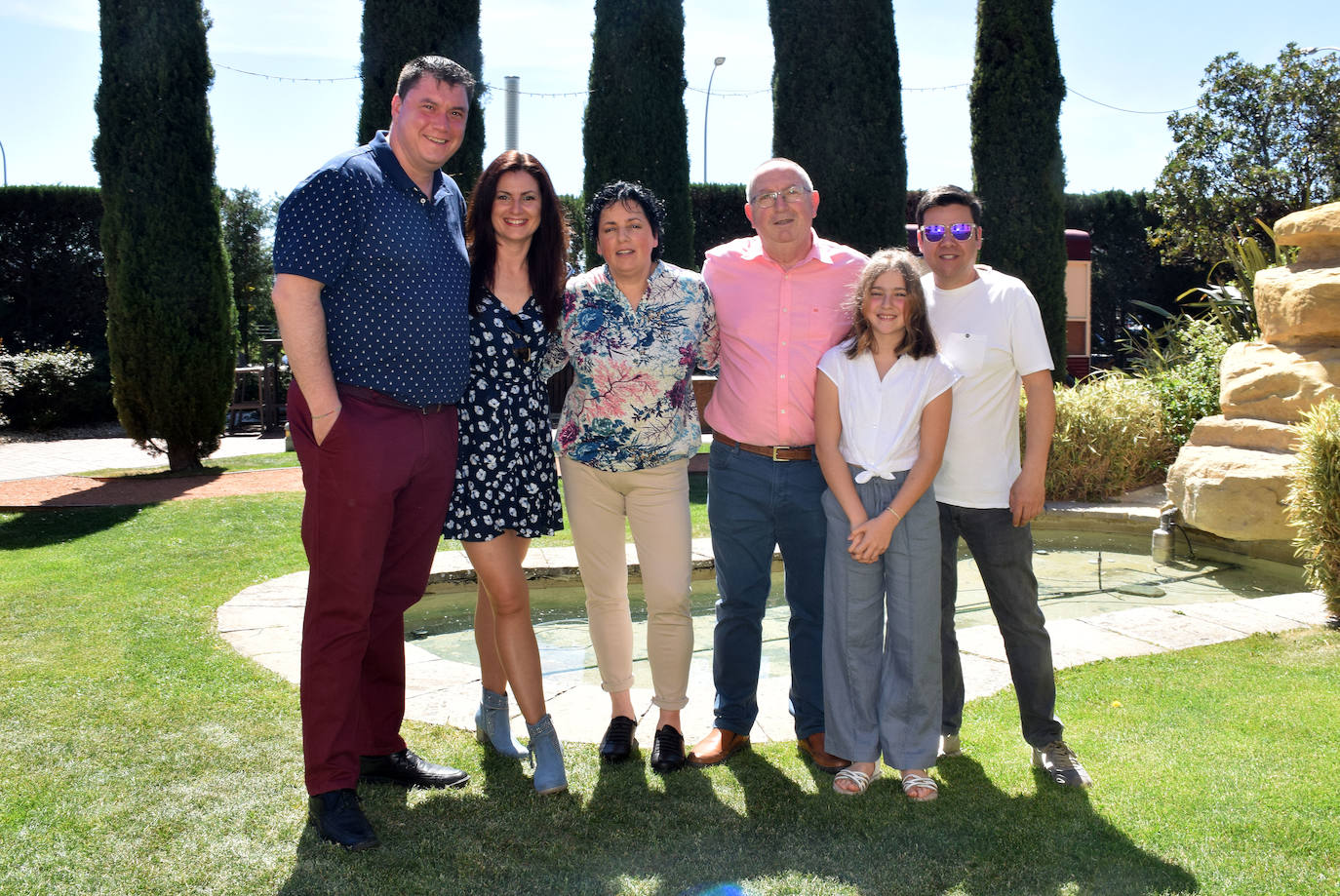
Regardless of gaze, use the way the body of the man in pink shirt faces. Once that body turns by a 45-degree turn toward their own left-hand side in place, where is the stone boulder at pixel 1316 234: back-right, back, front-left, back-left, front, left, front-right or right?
left

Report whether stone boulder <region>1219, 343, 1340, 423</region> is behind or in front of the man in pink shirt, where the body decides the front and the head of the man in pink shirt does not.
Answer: behind

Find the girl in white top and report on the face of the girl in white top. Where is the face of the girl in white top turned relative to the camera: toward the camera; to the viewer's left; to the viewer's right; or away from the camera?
toward the camera

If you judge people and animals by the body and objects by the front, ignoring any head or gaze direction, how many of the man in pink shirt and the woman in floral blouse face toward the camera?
2

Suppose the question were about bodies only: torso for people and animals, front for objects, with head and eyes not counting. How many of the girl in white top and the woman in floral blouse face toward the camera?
2

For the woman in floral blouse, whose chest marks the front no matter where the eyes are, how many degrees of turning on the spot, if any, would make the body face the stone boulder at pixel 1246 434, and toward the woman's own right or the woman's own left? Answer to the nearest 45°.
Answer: approximately 135° to the woman's own left

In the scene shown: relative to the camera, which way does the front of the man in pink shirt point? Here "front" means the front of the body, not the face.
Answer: toward the camera

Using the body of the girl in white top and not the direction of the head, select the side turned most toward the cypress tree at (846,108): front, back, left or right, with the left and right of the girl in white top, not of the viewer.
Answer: back

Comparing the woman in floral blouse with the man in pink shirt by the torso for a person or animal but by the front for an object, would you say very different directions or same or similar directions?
same or similar directions

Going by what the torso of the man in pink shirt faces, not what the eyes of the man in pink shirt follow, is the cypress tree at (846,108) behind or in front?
behind

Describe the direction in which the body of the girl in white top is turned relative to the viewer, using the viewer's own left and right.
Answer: facing the viewer

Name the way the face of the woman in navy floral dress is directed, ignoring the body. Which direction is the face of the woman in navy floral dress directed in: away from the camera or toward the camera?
toward the camera

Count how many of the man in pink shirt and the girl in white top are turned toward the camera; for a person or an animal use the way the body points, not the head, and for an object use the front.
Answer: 2

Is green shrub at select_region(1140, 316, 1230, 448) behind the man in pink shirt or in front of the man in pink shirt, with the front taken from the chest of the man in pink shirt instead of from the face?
behind

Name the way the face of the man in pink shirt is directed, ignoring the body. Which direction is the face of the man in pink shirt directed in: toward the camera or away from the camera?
toward the camera
